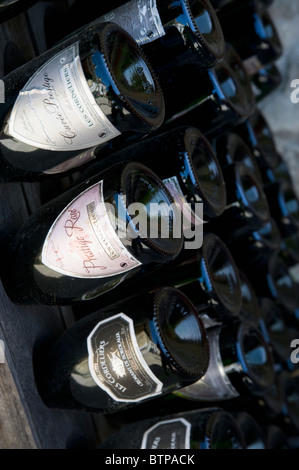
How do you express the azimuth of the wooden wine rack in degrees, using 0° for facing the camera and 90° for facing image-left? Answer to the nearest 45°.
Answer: approximately 315°
